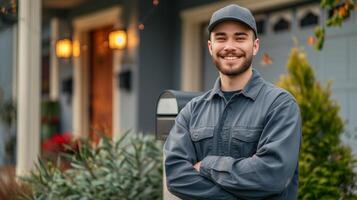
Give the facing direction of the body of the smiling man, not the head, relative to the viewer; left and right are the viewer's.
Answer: facing the viewer

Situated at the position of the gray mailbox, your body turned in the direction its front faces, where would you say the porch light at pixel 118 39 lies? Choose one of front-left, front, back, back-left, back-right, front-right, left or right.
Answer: back-right

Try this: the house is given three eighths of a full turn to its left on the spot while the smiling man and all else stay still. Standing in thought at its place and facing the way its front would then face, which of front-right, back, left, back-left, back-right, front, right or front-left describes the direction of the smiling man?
right

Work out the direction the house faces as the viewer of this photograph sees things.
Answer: facing the viewer and to the left of the viewer

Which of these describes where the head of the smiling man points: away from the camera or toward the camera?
toward the camera

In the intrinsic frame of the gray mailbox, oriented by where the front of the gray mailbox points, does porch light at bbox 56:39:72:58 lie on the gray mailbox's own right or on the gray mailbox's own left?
on the gray mailbox's own right

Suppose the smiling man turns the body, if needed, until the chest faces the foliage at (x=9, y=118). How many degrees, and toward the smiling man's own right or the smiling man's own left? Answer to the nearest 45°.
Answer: approximately 135° to the smiling man's own right

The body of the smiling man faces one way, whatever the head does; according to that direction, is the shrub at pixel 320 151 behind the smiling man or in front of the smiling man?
behind

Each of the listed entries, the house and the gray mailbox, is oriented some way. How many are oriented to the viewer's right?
0

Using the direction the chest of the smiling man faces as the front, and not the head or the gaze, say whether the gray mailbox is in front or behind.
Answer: behind

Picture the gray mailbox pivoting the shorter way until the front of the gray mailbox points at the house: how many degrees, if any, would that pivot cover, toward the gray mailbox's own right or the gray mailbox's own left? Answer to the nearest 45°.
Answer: approximately 135° to the gray mailbox's own right

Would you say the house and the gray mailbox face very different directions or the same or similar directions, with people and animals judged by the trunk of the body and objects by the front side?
same or similar directions
